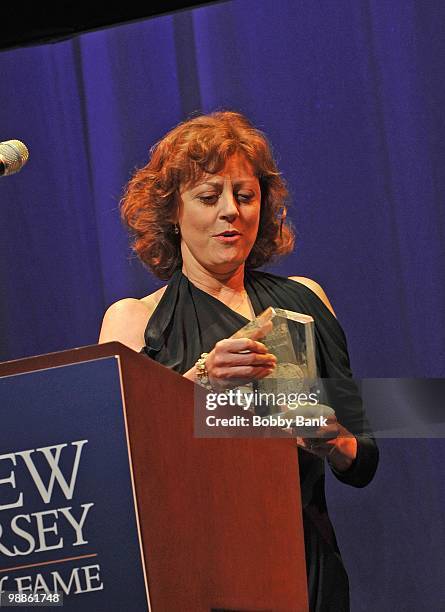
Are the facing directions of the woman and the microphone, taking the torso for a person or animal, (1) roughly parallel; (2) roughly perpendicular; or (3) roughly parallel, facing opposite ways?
roughly perpendicular

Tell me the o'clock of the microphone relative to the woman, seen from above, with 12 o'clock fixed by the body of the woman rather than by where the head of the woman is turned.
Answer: The microphone is roughly at 1 o'clock from the woman.

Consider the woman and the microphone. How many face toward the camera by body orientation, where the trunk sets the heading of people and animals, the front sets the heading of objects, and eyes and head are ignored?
1

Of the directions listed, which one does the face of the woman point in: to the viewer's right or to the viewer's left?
to the viewer's right

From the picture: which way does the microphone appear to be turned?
to the viewer's right

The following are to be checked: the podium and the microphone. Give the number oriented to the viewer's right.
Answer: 1

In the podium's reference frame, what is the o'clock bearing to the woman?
The woman is roughly at 5 o'clock from the podium.

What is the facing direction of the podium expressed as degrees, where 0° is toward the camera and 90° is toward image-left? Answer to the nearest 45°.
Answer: approximately 45°
